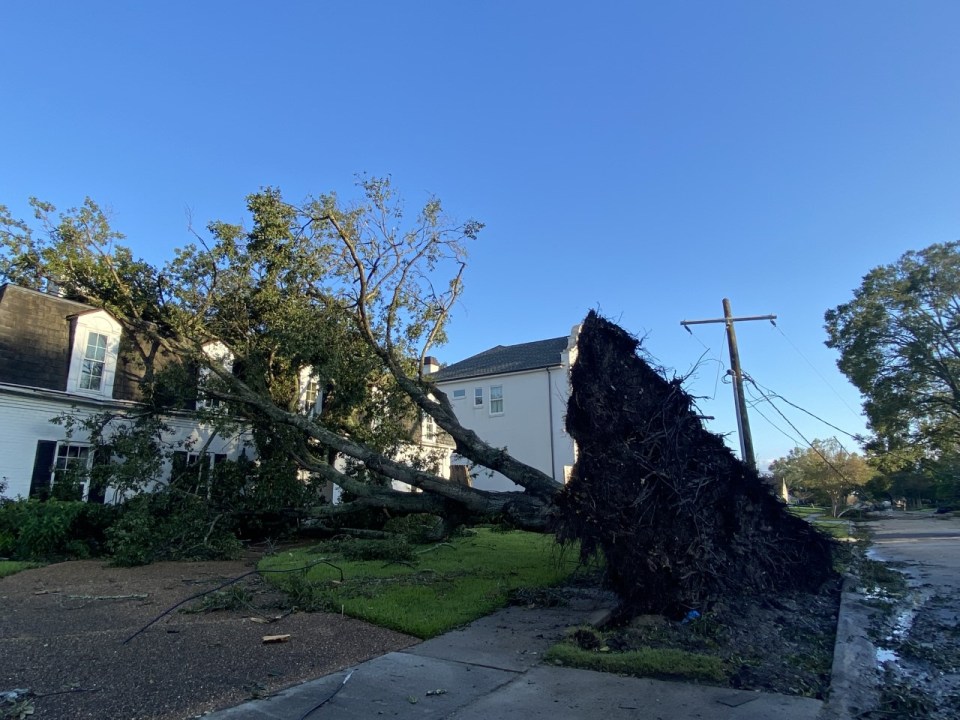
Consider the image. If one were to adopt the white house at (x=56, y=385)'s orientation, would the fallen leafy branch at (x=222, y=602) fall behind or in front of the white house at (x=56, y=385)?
in front

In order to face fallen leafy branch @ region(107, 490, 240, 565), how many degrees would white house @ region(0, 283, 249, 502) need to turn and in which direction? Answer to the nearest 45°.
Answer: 0° — it already faces it

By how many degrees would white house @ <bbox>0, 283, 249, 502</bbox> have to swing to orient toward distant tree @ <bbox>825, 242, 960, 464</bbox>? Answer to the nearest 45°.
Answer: approximately 45° to its left

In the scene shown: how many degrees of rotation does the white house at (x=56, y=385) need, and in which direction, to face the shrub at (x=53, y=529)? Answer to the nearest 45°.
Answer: approximately 45° to its right

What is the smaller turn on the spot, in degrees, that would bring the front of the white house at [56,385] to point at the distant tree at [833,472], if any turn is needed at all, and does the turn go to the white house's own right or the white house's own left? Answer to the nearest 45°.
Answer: approximately 45° to the white house's own left

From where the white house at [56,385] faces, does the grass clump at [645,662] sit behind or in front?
in front

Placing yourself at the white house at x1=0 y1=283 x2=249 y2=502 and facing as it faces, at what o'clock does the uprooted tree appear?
The uprooted tree is roughly at 12 o'clock from the white house.

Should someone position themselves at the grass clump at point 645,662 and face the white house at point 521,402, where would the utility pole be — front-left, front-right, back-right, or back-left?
front-right

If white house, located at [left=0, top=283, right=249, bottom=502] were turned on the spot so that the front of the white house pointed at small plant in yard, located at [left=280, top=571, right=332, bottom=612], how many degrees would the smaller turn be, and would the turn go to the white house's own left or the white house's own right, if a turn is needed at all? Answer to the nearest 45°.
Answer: approximately 45° to the white house's own right

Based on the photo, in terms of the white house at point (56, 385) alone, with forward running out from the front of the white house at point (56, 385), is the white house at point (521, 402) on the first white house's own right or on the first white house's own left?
on the first white house's own left
